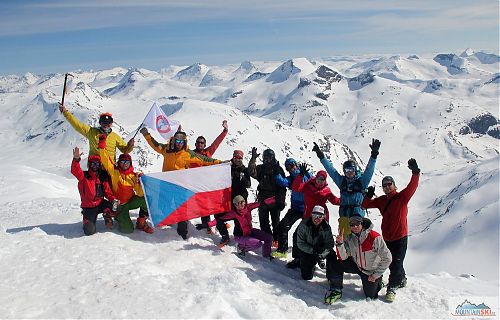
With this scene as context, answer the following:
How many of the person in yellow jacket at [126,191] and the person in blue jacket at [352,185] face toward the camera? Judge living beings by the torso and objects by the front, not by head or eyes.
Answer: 2

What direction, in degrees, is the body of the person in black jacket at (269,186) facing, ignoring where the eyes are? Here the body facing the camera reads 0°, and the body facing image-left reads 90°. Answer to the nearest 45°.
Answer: approximately 0°

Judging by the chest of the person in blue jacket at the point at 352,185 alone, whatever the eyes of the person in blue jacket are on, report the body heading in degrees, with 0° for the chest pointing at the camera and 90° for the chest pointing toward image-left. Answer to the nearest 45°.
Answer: approximately 0°

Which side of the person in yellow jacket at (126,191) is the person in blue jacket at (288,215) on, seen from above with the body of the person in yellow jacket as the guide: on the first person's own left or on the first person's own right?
on the first person's own left

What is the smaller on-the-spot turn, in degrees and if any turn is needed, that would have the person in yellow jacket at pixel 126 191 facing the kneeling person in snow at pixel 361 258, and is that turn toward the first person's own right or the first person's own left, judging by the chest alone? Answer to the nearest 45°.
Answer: approximately 45° to the first person's own left

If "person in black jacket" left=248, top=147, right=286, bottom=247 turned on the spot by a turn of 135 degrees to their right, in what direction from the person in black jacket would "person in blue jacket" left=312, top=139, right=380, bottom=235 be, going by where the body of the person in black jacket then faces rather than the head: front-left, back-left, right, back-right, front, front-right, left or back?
back

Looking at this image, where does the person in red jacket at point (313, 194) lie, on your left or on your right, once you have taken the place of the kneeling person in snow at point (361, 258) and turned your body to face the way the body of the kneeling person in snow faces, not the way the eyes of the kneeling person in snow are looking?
on your right

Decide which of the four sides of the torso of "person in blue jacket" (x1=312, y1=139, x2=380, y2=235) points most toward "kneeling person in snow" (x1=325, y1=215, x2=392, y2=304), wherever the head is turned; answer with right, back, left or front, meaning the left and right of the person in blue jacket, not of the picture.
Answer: front

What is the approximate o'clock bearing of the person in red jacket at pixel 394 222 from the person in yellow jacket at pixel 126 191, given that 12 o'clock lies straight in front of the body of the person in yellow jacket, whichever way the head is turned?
The person in red jacket is roughly at 10 o'clock from the person in yellow jacket.
